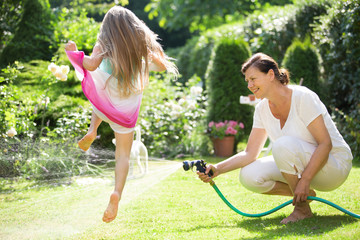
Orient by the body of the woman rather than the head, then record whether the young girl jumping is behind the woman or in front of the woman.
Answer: in front

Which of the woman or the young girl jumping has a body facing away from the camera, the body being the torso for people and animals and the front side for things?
the young girl jumping

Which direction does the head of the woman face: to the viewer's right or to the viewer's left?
to the viewer's left

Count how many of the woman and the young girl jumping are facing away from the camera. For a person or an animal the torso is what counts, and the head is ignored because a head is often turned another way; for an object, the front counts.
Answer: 1

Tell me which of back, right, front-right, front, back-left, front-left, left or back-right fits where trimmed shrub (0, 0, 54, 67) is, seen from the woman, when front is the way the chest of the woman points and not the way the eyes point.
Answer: right

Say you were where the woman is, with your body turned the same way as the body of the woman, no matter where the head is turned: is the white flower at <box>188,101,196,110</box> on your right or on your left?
on your right

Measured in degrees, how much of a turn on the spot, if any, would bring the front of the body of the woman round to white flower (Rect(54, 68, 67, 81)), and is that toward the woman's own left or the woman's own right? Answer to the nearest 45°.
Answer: approximately 90° to the woman's own right

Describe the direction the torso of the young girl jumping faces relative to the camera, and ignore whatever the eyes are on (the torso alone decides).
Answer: away from the camera

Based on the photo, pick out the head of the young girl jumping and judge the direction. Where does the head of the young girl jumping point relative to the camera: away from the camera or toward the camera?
away from the camera

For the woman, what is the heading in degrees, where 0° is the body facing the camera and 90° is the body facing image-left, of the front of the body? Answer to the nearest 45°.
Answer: approximately 45°
